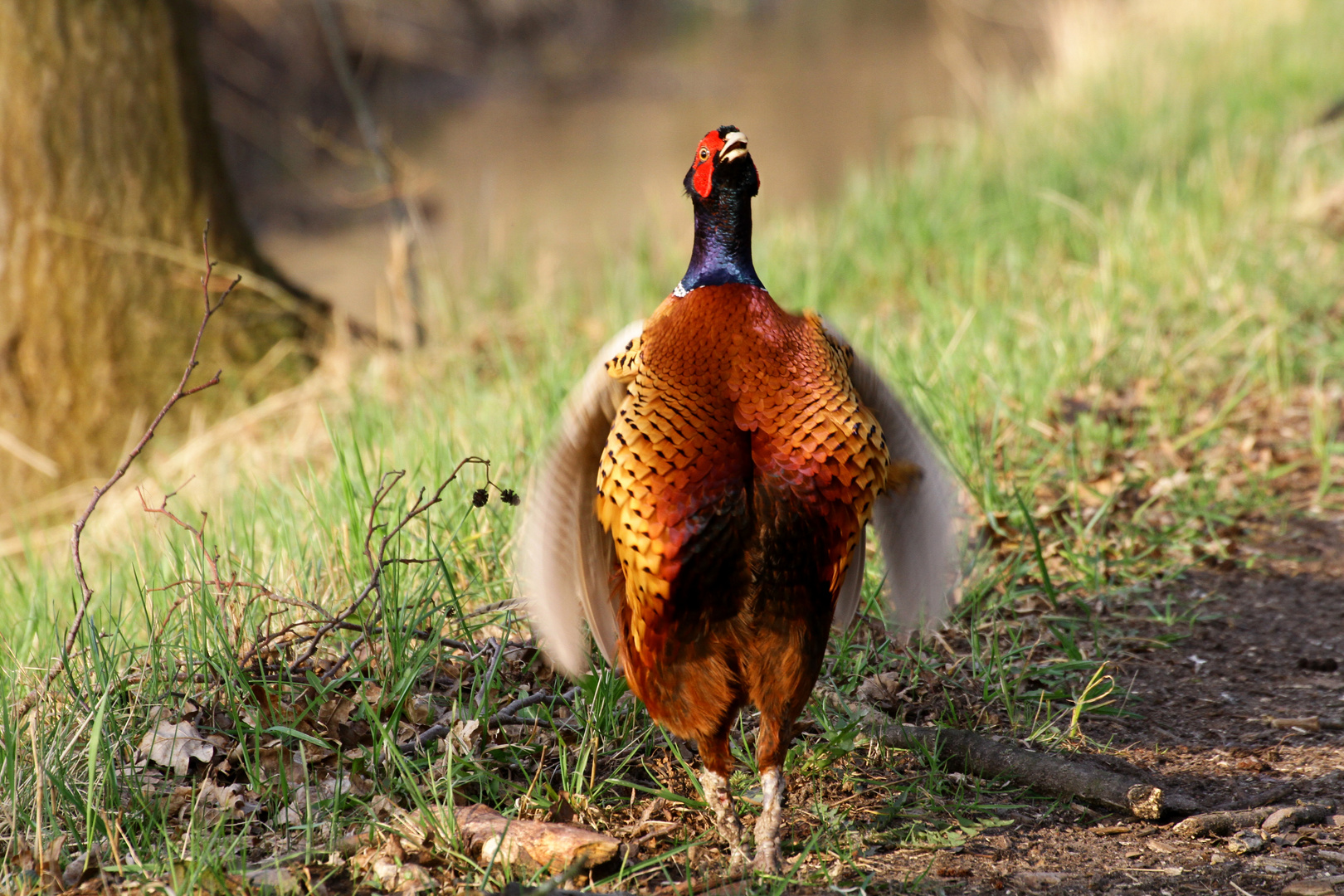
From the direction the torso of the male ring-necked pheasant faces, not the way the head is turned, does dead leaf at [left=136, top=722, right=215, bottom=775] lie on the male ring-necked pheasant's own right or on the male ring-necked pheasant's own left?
on the male ring-necked pheasant's own right

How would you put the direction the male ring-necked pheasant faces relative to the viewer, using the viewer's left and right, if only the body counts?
facing the viewer

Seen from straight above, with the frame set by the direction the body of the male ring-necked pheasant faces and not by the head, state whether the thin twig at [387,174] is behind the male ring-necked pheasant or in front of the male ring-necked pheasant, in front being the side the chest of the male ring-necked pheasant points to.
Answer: behind

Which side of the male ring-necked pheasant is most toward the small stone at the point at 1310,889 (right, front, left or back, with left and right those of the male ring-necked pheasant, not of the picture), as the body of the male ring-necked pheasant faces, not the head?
left

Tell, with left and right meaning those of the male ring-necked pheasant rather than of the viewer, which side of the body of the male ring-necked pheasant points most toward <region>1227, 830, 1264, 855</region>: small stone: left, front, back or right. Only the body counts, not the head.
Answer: left

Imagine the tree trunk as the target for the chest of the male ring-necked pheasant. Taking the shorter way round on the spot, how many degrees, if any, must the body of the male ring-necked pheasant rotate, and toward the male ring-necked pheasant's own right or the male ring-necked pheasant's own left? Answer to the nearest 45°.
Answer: approximately 135° to the male ring-necked pheasant's own right

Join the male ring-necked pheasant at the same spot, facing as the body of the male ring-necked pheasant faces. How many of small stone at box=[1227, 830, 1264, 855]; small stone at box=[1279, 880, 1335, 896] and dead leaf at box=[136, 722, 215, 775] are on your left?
2
